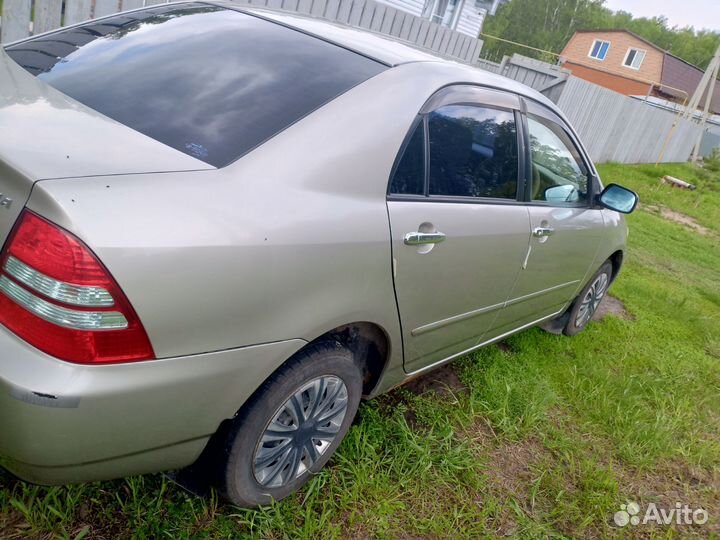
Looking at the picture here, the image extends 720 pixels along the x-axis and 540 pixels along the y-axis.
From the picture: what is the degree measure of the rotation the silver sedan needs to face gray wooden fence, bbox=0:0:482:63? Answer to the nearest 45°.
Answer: approximately 45° to its left

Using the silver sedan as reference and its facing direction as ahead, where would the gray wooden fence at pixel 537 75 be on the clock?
The gray wooden fence is roughly at 11 o'clock from the silver sedan.

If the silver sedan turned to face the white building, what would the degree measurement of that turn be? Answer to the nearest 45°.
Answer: approximately 45° to its left

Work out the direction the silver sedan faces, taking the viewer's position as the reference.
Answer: facing away from the viewer and to the right of the viewer
